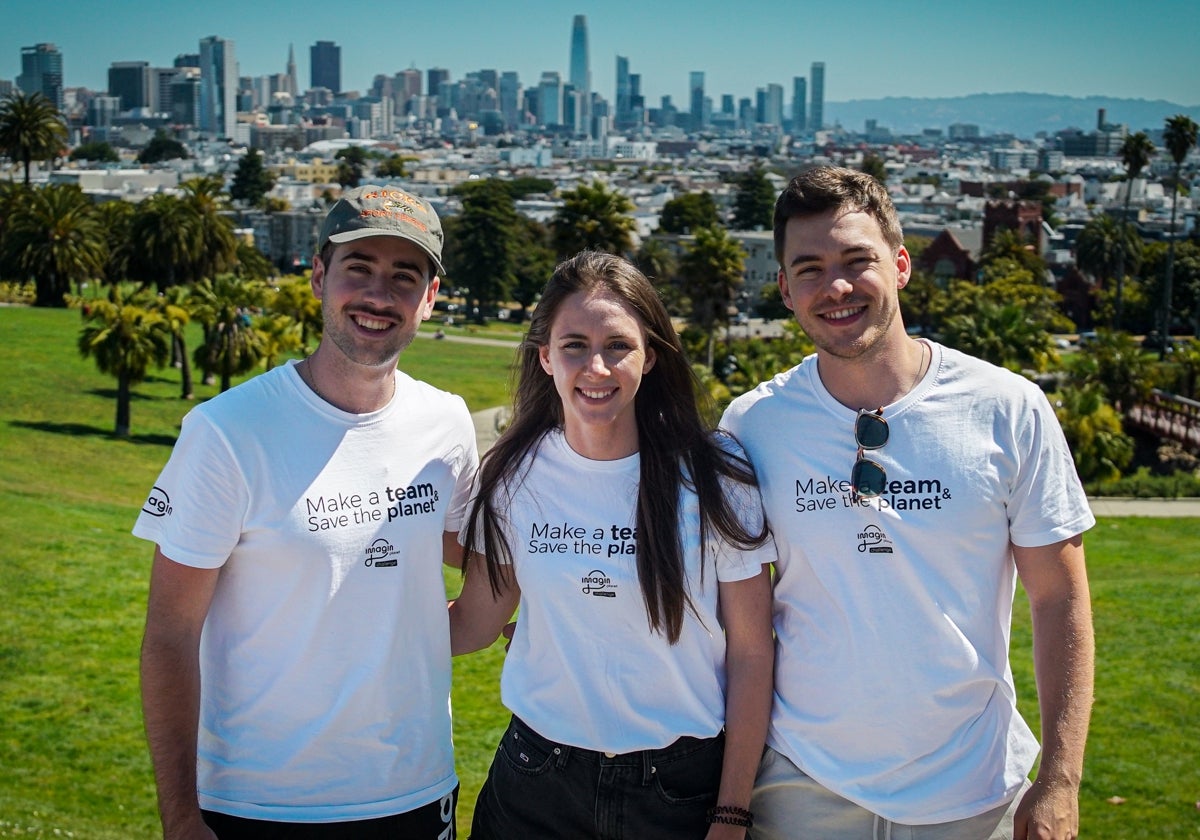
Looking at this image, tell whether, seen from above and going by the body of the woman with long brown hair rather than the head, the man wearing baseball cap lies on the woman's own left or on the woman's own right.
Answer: on the woman's own right

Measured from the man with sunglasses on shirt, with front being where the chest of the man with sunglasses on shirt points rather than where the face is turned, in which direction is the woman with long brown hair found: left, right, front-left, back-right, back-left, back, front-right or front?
right

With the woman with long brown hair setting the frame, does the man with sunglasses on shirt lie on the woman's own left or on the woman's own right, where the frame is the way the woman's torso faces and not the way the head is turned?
on the woman's own left

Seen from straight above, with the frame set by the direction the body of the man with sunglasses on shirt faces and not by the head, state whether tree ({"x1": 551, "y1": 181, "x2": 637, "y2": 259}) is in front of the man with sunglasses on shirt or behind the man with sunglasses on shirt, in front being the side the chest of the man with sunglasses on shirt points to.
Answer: behind

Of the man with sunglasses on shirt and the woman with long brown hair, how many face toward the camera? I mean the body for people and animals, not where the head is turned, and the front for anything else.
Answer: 2

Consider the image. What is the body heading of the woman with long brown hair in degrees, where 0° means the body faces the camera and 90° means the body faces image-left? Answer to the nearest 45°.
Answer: approximately 0°
